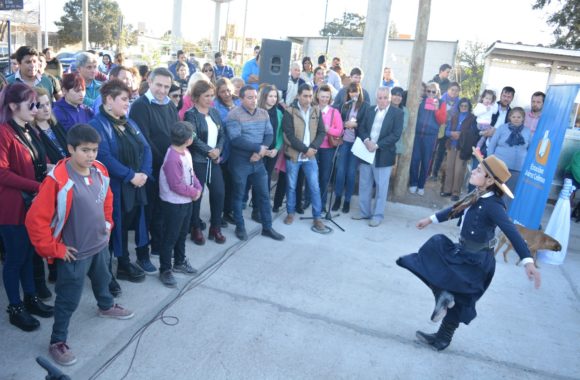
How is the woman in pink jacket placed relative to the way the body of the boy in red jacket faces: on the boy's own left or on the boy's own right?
on the boy's own left

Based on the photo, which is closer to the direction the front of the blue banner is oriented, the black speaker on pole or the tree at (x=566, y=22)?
the black speaker on pole

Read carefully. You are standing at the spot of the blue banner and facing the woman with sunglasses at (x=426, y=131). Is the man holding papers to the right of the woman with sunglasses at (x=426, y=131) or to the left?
left

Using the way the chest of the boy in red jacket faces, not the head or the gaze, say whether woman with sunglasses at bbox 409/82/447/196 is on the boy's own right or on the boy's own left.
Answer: on the boy's own left

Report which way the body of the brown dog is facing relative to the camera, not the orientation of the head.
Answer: to the viewer's right

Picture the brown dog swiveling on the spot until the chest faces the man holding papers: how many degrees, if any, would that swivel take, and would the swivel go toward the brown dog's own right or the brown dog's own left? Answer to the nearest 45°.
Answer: approximately 180°

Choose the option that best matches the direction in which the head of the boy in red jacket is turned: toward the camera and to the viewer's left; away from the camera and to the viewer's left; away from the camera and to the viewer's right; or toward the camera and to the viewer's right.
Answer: toward the camera and to the viewer's right

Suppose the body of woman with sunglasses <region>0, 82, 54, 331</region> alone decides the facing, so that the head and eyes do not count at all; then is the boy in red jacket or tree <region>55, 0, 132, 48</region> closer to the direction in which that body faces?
the boy in red jacket

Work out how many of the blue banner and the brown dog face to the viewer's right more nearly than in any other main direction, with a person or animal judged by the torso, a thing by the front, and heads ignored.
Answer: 1
